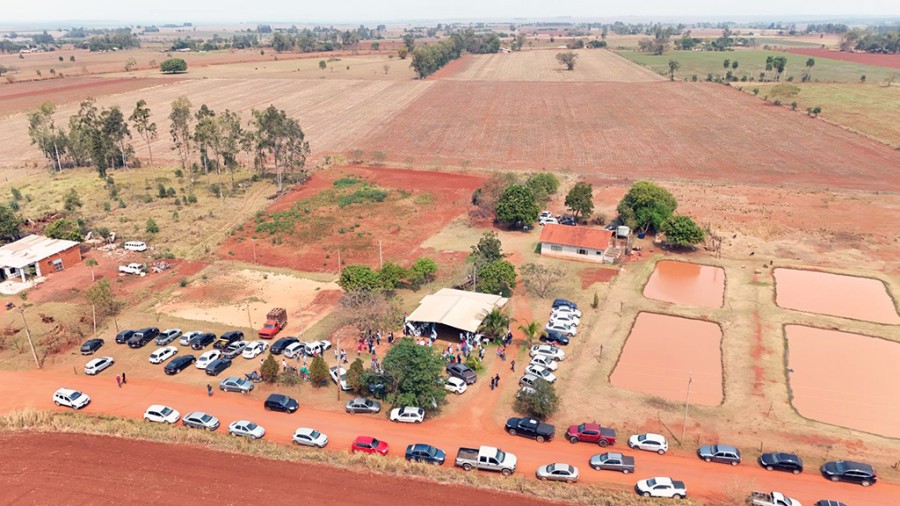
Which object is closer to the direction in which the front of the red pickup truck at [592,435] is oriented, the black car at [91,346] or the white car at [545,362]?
the black car

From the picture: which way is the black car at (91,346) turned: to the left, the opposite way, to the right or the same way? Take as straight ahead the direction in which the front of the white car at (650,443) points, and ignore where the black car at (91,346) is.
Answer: to the left

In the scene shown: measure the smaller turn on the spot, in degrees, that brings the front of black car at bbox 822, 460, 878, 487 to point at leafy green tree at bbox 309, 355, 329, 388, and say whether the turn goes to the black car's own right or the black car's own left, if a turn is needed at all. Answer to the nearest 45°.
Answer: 0° — it already faces it

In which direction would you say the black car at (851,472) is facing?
to the viewer's left

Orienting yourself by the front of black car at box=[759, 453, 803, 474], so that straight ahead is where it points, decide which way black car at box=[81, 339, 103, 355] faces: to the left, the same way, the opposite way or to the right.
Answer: to the left

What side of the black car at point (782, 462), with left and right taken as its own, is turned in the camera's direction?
left
